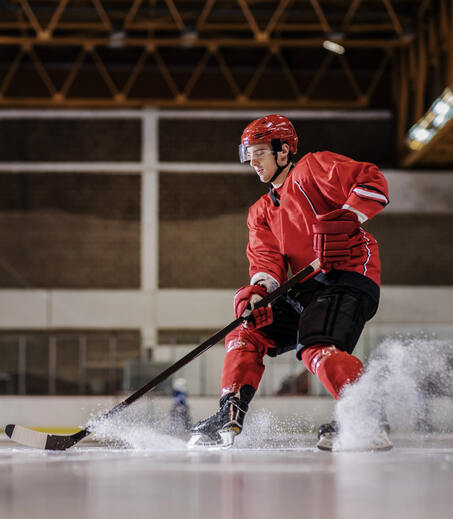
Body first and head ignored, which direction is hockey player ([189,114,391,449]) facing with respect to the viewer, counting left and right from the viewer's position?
facing the viewer and to the left of the viewer

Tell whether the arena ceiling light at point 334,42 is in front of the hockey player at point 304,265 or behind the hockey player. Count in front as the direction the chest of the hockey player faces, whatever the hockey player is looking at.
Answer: behind

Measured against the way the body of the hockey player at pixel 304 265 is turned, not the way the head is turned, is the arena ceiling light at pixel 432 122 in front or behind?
behind
